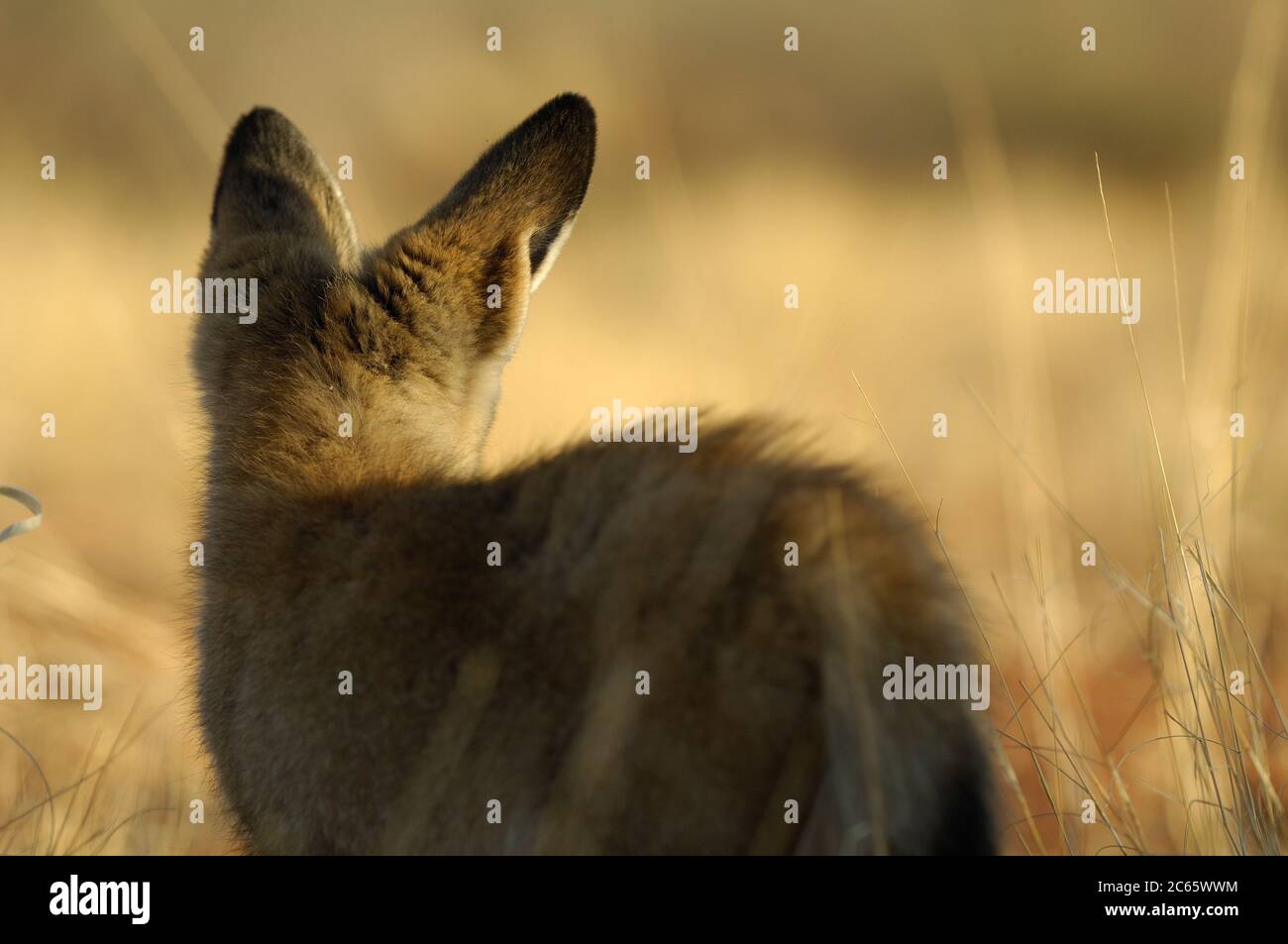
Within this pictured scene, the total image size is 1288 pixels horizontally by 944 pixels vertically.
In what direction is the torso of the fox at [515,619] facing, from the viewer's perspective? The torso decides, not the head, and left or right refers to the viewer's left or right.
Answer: facing away from the viewer and to the left of the viewer
